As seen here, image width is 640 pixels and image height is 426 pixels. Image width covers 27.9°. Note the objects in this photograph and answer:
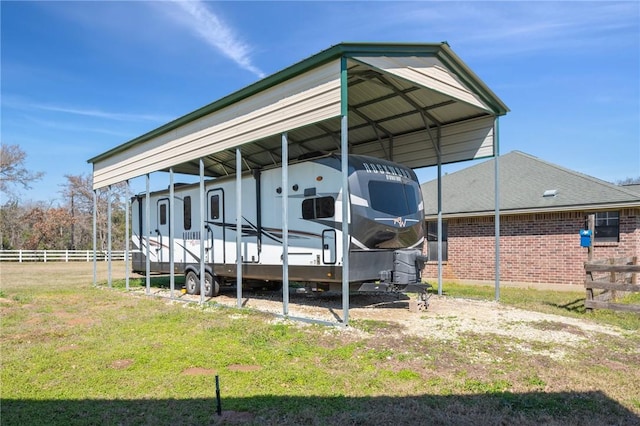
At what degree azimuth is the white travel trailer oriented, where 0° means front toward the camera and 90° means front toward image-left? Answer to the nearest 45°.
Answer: approximately 315°

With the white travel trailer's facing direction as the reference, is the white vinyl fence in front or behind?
behind

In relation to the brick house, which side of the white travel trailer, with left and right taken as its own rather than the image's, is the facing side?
left
